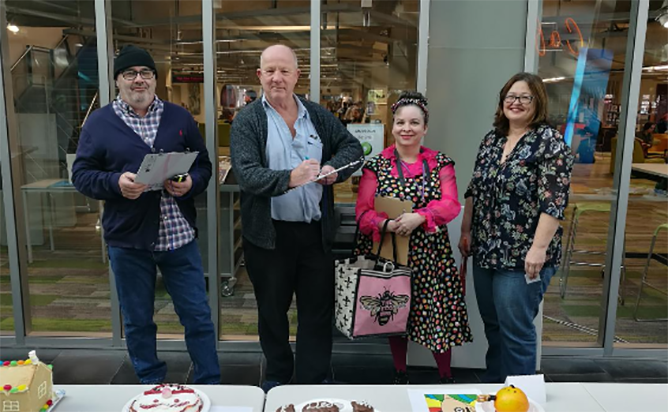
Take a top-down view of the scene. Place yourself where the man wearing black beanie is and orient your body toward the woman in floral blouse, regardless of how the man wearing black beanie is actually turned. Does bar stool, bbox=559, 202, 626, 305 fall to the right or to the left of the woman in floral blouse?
left

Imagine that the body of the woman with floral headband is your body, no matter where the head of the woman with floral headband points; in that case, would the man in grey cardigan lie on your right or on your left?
on your right

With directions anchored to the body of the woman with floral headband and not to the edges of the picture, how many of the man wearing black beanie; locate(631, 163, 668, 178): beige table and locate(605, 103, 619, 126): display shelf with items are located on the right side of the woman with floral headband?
1

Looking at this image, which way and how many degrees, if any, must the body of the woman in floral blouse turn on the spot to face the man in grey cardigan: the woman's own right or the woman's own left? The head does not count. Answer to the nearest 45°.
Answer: approximately 45° to the woman's own right

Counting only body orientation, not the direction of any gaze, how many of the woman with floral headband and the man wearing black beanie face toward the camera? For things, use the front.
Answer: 2

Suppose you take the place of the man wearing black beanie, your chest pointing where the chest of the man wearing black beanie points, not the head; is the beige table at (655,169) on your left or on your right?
on your left

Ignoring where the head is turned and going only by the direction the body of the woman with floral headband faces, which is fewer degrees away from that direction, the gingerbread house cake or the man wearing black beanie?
the gingerbread house cake

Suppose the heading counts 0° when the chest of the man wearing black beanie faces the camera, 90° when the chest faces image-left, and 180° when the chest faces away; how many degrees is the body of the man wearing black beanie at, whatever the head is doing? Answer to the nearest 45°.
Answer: approximately 0°

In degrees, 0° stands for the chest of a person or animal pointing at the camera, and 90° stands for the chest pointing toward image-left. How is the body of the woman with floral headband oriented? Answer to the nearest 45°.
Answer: approximately 0°

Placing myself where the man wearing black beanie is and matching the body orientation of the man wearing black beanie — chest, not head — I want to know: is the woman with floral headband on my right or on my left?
on my left

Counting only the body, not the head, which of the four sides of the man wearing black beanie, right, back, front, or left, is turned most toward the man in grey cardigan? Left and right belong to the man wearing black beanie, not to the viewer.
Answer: left

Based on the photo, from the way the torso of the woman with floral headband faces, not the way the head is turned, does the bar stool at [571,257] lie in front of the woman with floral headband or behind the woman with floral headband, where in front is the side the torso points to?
behind
